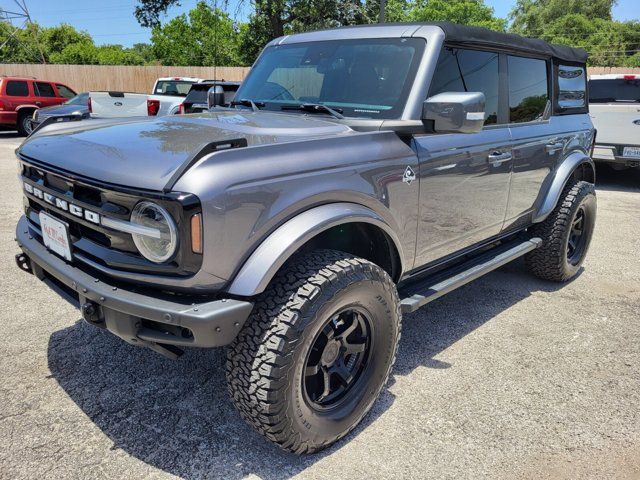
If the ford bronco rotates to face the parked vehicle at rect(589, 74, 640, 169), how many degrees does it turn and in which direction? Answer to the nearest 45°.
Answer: approximately 180°

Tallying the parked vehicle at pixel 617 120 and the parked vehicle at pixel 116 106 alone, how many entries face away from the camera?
2

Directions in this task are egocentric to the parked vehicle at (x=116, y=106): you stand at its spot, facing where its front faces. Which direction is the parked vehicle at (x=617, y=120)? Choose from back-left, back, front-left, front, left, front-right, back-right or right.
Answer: back-right

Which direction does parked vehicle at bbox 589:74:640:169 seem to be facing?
away from the camera

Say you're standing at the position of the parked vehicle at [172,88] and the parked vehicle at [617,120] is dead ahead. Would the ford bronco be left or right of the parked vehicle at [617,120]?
right

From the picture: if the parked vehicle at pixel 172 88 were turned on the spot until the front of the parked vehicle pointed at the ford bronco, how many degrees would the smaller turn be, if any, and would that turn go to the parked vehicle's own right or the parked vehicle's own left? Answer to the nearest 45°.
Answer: approximately 180°

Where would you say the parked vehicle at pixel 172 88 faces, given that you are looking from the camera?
facing away from the viewer

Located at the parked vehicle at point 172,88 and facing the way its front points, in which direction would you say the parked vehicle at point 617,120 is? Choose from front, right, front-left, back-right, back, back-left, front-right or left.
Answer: back-right

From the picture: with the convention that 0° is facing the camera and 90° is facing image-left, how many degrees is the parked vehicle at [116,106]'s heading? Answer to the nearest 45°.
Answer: approximately 180°

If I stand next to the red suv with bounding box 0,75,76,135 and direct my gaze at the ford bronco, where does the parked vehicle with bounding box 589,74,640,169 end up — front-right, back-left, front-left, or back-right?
front-left

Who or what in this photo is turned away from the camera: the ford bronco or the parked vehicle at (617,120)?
the parked vehicle

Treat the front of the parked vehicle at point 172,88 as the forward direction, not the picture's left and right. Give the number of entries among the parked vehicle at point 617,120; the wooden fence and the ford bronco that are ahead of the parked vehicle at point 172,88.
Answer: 1

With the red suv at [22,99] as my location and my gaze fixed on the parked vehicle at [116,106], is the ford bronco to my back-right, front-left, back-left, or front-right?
front-right

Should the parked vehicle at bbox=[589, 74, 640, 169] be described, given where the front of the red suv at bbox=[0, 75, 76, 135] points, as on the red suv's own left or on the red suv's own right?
on the red suv's own right

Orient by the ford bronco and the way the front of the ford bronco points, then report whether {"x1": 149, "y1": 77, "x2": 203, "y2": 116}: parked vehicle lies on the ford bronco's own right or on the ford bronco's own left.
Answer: on the ford bronco's own right
